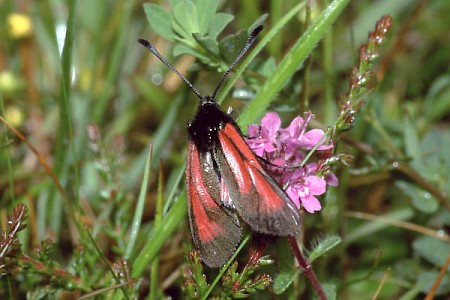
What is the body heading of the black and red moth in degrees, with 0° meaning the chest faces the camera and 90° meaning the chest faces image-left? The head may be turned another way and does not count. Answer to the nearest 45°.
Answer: approximately 180°

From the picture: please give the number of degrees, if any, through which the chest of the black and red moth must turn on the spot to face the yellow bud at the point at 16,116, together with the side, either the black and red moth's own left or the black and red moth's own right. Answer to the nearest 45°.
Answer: approximately 45° to the black and red moth's own left
